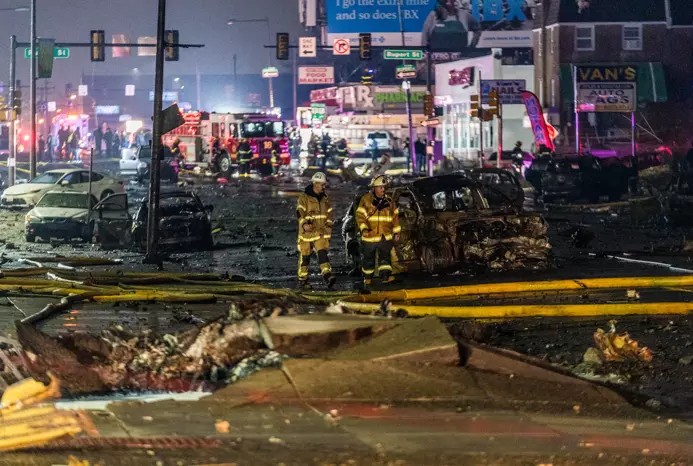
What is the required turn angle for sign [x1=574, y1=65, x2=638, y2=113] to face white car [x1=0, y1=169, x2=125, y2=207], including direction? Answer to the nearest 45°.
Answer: approximately 45° to its right

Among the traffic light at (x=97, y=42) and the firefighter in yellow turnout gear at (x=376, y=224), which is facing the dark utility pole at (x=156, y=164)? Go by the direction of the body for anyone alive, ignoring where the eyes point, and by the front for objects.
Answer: the traffic light

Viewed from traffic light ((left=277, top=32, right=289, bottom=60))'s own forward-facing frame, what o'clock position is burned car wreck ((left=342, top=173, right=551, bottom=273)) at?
The burned car wreck is roughly at 12 o'clock from the traffic light.
